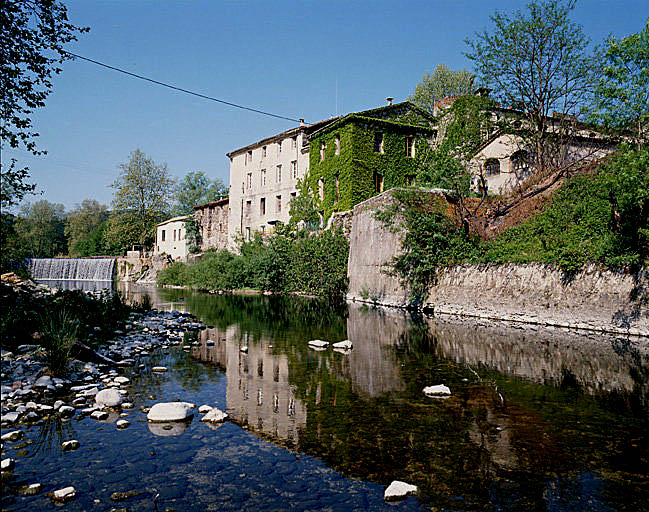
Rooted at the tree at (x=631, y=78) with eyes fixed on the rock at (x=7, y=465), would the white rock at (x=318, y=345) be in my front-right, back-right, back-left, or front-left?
front-right

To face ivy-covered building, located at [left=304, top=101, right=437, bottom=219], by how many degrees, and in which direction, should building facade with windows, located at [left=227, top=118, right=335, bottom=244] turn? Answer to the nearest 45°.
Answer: approximately 90° to its left

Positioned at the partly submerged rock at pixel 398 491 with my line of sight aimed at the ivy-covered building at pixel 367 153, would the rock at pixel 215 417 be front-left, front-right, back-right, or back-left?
front-left

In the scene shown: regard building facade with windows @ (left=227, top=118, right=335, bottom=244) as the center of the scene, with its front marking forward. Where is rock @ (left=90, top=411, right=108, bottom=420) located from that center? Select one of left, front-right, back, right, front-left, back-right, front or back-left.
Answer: front-left

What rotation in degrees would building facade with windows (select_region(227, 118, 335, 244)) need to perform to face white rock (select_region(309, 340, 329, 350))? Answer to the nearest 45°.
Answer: approximately 45° to its left

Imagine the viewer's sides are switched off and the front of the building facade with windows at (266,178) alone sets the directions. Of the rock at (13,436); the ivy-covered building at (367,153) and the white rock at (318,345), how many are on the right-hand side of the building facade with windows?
0

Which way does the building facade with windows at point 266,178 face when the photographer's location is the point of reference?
facing the viewer and to the left of the viewer

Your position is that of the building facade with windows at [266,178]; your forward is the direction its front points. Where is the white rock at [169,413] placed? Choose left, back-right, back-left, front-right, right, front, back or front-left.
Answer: front-left

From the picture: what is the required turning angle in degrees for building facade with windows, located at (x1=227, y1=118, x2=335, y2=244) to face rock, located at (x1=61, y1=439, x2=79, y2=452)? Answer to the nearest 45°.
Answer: approximately 45° to its left

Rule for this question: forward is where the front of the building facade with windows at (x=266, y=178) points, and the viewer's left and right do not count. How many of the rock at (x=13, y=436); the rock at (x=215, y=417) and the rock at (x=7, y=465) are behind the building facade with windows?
0

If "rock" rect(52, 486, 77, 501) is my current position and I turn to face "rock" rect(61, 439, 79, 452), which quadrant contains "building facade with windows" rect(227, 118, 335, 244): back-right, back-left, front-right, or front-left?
front-right

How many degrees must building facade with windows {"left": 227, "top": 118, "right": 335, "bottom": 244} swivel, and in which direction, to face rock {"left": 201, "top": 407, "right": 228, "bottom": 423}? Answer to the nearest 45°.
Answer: approximately 45° to its left

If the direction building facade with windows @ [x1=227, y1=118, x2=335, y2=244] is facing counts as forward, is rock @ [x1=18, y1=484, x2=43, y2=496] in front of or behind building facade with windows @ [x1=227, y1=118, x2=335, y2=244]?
in front

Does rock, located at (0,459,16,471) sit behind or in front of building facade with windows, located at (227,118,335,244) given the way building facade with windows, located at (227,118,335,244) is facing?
in front
